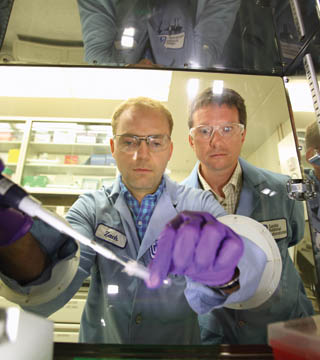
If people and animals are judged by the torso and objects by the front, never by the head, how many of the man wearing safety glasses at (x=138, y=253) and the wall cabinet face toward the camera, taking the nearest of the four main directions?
2

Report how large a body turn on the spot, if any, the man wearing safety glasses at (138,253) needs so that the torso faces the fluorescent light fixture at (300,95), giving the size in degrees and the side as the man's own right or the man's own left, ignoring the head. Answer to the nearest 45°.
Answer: approximately 90° to the man's own left

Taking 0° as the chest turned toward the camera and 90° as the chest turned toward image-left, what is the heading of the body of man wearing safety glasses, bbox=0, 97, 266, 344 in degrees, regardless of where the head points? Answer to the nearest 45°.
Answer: approximately 0°

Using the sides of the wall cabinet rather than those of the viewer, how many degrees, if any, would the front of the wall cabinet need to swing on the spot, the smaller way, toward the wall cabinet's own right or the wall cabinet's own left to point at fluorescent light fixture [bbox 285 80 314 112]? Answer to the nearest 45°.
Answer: approximately 45° to the wall cabinet's own left
